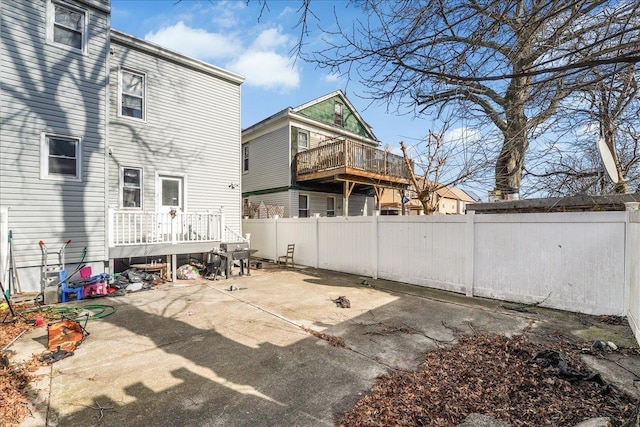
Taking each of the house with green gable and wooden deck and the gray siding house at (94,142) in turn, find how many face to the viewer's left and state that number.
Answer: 0

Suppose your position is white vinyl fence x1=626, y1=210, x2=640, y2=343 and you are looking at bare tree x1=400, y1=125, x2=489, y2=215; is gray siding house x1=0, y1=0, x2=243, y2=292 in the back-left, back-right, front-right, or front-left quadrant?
front-left

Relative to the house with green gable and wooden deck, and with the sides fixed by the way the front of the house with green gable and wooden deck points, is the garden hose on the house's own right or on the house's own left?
on the house's own right
